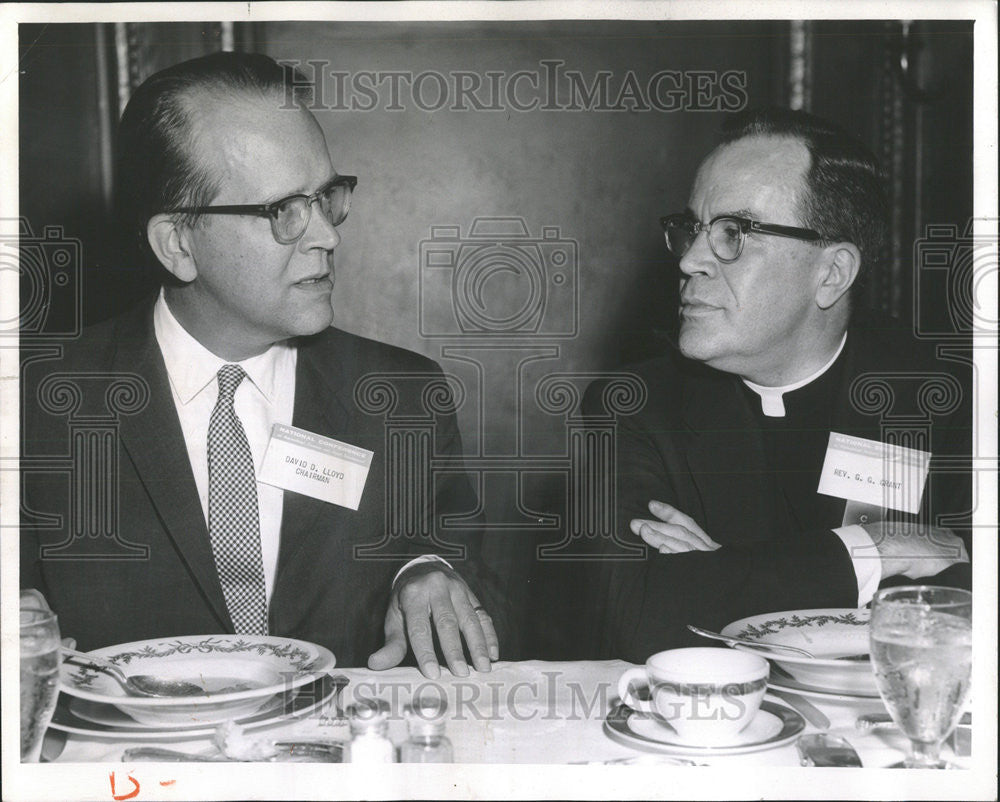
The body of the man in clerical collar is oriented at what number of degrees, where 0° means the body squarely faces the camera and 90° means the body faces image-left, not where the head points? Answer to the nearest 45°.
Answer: approximately 45°

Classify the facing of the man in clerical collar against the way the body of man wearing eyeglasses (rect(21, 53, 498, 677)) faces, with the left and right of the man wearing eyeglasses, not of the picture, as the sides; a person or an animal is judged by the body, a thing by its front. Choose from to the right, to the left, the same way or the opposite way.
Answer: to the right

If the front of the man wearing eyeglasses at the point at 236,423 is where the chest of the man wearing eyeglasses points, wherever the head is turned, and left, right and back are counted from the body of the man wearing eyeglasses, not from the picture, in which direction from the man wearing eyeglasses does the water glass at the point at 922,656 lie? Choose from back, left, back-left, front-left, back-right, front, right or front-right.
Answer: front-left

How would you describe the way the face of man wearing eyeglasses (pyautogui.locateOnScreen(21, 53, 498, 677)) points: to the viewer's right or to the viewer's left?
to the viewer's right

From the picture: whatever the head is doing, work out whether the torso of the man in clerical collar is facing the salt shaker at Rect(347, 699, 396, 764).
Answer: yes

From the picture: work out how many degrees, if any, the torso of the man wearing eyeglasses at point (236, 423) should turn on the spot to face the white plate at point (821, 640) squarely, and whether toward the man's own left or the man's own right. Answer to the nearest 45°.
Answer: approximately 45° to the man's own left

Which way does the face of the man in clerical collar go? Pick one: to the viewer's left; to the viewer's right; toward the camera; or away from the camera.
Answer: to the viewer's left

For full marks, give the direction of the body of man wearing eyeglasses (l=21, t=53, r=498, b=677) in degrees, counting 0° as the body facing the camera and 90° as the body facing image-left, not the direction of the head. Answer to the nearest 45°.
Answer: approximately 0°
